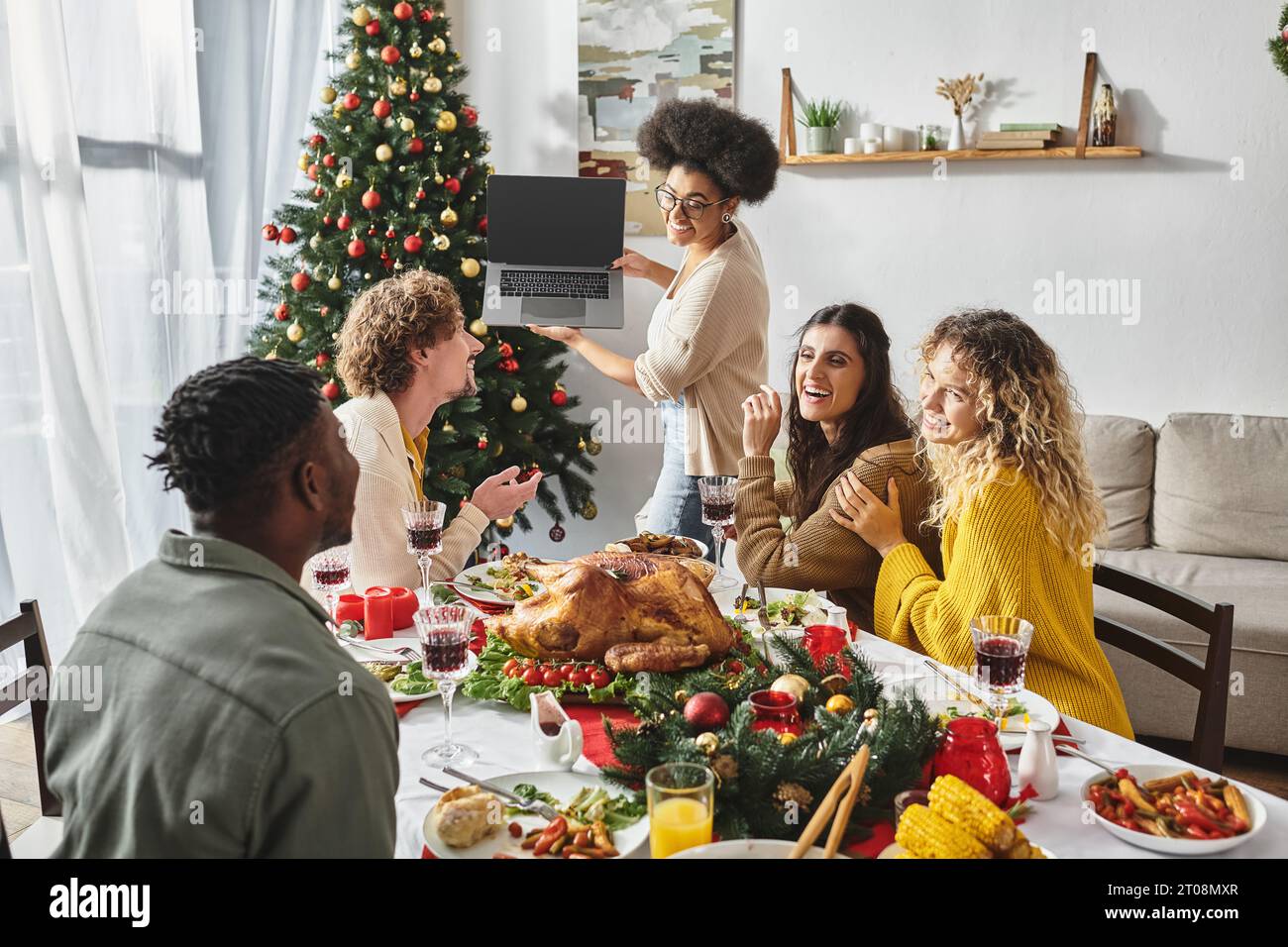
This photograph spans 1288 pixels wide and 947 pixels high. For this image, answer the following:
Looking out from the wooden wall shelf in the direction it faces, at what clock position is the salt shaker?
The salt shaker is roughly at 12 o'clock from the wooden wall shelf.

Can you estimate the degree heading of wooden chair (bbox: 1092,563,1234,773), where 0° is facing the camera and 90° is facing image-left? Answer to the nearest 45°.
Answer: approximately 45°

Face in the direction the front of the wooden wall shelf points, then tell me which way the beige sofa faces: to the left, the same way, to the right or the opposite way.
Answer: the same way

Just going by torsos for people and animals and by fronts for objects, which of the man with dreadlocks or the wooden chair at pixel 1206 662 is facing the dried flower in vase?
the man with dreadlocks

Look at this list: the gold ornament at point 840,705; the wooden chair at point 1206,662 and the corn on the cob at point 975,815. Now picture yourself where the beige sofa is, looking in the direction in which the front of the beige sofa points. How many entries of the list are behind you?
0

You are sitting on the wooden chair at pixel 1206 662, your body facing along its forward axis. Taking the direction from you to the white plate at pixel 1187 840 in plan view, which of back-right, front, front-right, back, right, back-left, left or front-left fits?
front-left

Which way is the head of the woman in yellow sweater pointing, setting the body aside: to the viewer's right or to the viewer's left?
to the viewer's left

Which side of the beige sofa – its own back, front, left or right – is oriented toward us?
front

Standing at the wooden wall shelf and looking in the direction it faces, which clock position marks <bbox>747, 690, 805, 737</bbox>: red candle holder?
The red candle holder is roughly at 12 o'clock from the wooden wall shelf.

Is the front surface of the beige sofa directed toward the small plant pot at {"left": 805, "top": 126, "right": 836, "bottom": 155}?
no

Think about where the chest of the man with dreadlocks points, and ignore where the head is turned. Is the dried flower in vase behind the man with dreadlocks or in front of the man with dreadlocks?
in front

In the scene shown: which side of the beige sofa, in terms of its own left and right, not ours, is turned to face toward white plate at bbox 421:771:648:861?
front

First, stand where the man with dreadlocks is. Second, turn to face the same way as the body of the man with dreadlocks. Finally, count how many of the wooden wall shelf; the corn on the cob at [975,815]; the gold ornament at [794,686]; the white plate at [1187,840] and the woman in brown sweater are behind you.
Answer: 0

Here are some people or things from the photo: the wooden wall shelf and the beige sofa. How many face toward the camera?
2

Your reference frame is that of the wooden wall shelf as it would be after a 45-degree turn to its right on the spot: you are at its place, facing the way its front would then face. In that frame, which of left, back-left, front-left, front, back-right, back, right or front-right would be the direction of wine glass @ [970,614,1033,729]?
front-left

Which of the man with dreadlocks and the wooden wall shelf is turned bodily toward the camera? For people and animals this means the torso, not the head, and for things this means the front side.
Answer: the wooden wall shelf

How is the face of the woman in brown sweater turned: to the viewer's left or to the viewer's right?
to the viewer's left

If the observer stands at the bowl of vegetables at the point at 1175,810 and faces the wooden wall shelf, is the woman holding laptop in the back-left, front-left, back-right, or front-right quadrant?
front-left

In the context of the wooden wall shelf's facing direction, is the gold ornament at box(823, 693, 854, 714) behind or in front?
in front

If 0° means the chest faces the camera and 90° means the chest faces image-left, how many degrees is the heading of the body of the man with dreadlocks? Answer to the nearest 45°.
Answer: approximately 225°

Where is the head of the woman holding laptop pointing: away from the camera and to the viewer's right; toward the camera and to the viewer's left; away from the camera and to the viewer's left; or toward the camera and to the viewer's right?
toward the camera and to the viewer's left
